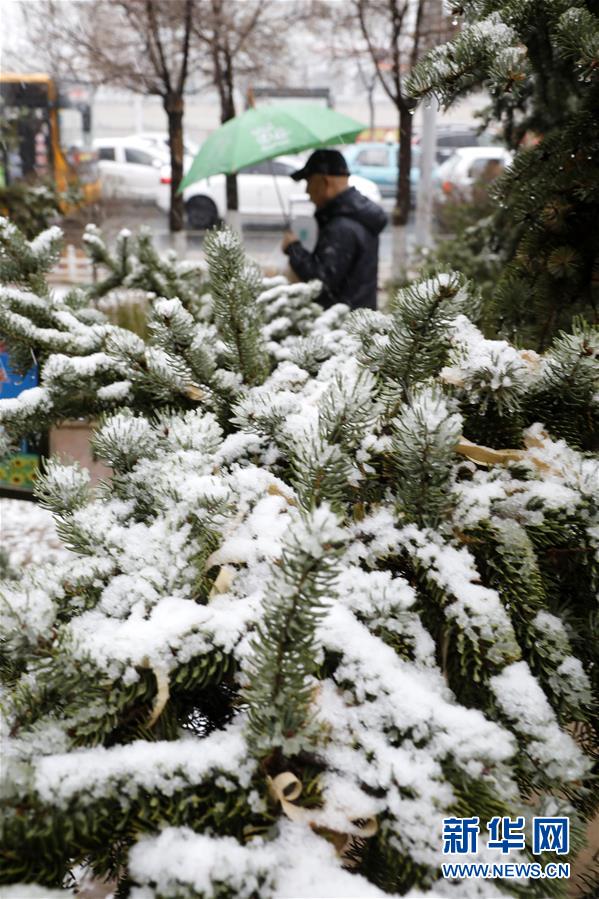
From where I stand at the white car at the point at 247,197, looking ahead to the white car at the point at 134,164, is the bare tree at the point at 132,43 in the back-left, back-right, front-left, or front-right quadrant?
back-left

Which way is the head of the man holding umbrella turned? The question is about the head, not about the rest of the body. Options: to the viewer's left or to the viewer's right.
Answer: to the viewer's left

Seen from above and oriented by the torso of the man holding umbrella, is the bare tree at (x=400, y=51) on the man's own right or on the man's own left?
on the man's own right

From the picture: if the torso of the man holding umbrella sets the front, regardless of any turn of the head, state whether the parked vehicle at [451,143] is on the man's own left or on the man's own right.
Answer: on the man's own right

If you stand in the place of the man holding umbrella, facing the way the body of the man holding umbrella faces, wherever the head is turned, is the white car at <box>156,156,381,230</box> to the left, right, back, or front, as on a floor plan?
right

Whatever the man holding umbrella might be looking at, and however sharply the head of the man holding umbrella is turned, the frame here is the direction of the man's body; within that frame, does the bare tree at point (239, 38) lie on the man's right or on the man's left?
on the man's right

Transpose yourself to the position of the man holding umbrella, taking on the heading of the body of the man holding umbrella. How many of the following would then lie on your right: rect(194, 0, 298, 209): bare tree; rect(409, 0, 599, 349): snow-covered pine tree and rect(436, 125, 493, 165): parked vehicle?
2

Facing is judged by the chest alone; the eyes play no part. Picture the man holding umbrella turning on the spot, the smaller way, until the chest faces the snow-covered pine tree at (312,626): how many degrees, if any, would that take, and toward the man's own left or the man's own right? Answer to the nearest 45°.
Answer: approximately 90° to the man's own left

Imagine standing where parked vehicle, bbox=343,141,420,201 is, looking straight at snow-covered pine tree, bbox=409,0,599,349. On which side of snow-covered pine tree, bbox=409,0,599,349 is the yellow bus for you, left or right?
right

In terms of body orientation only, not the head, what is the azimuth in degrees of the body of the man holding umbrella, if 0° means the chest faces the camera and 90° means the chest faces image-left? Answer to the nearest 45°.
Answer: approximately 90°
